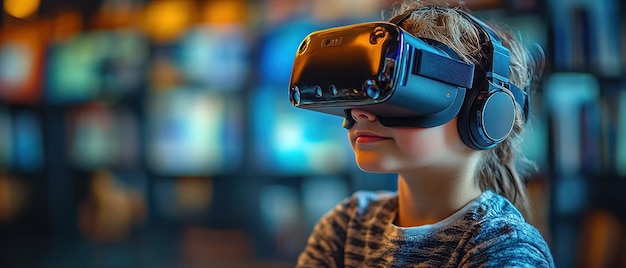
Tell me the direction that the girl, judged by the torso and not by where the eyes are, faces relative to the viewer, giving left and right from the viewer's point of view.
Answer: facing the viewer and to the left of the viewer
